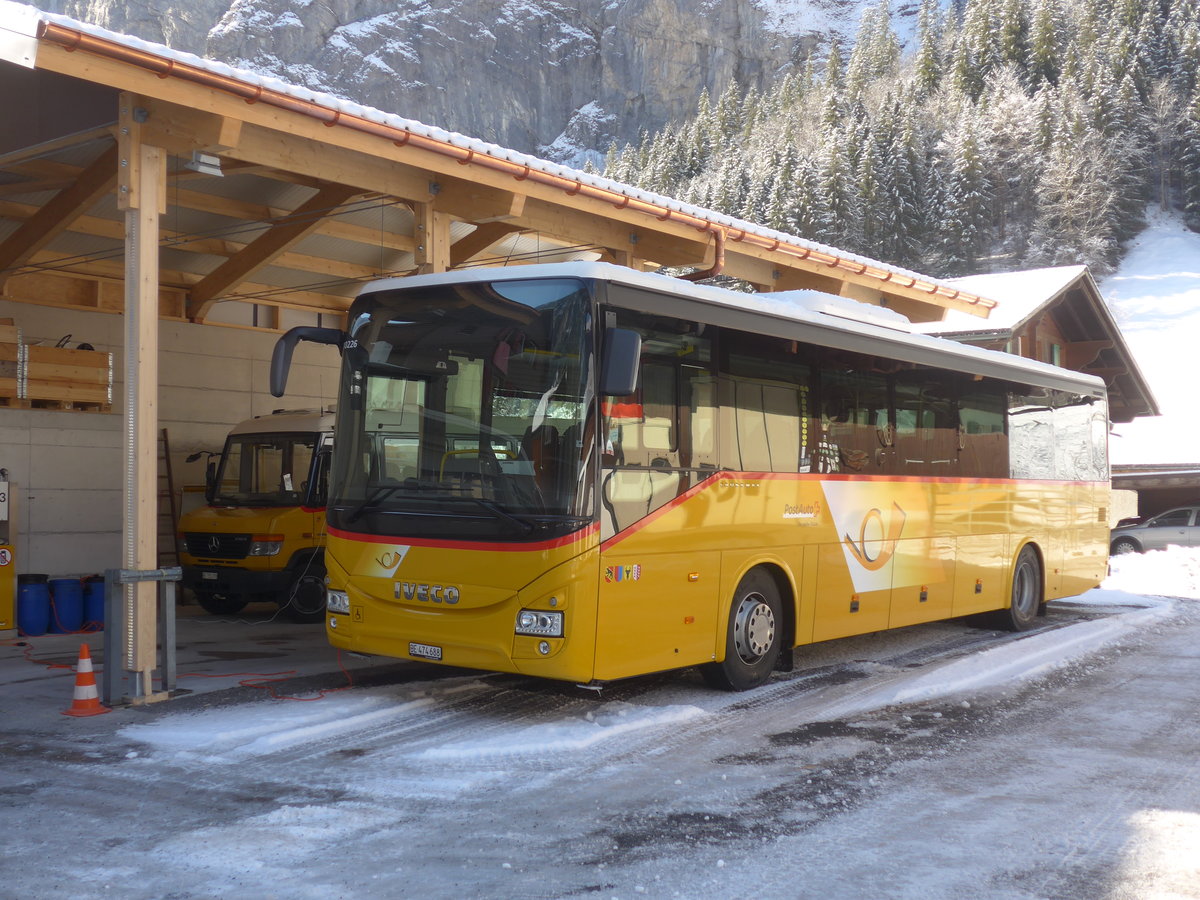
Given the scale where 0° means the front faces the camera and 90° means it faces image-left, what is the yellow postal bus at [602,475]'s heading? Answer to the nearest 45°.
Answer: approximately 45°

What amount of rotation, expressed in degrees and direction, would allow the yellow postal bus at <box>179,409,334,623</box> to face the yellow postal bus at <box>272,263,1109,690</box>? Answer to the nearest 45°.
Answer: approximately 45° to its left

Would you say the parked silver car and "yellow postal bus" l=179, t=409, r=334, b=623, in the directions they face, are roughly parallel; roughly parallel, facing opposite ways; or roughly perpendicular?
roughly perpendicular

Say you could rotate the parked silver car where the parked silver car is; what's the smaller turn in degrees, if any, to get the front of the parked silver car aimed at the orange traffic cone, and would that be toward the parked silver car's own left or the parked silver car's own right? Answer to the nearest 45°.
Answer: approximately 90° to the parked silver car's own left

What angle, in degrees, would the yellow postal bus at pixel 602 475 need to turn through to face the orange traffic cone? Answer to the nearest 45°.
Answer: approximately 45° to its right

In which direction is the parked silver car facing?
to the viewer's left

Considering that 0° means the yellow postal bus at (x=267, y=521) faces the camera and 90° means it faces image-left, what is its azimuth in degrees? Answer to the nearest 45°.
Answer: approximately 45°

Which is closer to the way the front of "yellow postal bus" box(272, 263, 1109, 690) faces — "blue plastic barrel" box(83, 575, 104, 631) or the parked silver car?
the blue plastic barrel

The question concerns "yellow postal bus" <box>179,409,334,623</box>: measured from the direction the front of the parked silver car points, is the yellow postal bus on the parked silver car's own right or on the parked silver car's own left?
on the parked silver car's own left

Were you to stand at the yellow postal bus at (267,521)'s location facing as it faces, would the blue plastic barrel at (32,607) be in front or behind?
in front
